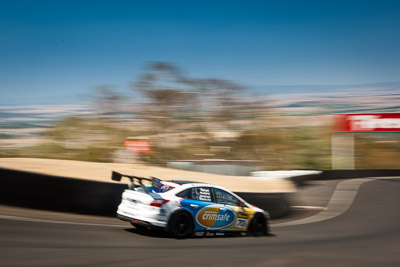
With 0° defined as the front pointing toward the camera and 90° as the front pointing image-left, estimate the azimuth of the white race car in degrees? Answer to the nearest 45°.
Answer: approximately 225°
